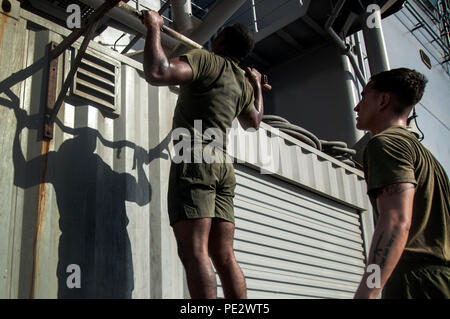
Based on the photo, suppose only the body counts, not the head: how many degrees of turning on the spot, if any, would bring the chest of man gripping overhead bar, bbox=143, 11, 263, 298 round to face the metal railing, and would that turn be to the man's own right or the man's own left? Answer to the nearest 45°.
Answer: approximately 90° to the man's own right

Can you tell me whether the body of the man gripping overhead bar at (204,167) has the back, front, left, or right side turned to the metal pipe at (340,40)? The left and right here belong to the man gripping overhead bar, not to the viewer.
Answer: right

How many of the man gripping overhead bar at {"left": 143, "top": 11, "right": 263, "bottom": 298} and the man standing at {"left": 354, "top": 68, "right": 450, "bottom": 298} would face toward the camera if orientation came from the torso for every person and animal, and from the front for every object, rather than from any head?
0

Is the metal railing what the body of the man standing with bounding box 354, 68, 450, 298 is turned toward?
no

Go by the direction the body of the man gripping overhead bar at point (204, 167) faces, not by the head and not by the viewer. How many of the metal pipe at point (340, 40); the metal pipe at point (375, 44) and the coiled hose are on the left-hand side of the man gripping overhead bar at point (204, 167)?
0

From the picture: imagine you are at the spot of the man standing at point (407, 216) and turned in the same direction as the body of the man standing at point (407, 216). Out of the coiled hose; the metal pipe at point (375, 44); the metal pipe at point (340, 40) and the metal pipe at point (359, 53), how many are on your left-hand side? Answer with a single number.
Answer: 0

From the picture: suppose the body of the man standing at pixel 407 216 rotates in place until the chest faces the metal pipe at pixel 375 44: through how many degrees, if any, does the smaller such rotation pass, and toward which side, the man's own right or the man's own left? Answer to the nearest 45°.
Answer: approximately 45° to the man's own right

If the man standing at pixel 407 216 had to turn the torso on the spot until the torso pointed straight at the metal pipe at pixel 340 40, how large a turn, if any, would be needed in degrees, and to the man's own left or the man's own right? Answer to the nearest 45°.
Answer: approximately 45° to the man's own right

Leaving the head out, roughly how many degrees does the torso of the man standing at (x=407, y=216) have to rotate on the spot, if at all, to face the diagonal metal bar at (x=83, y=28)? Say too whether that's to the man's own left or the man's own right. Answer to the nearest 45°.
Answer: approximately 45° to the man's own left

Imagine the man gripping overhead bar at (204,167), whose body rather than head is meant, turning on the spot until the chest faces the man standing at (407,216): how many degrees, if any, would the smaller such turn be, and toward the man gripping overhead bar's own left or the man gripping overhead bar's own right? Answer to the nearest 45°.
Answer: approximately 180°

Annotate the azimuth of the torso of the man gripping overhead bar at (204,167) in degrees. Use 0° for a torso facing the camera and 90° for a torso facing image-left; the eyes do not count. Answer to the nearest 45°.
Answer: approximately 135°

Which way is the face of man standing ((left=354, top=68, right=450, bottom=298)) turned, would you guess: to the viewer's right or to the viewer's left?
to the viewer's left

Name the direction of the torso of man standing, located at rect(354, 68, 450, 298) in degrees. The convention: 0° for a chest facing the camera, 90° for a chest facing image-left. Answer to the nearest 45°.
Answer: approximately 135°

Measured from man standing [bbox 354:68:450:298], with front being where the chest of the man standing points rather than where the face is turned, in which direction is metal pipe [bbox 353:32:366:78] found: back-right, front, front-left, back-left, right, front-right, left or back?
front-right
